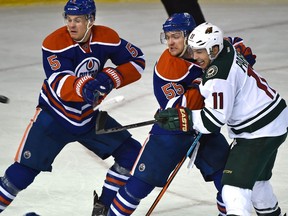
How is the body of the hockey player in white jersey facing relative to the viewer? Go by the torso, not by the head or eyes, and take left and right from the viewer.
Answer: facing to the left of the viewer

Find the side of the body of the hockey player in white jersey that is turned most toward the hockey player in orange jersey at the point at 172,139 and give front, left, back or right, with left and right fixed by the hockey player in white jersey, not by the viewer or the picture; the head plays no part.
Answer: front

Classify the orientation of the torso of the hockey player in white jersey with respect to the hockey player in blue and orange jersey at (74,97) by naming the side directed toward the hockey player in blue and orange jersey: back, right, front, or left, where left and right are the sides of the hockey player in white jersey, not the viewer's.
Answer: front
